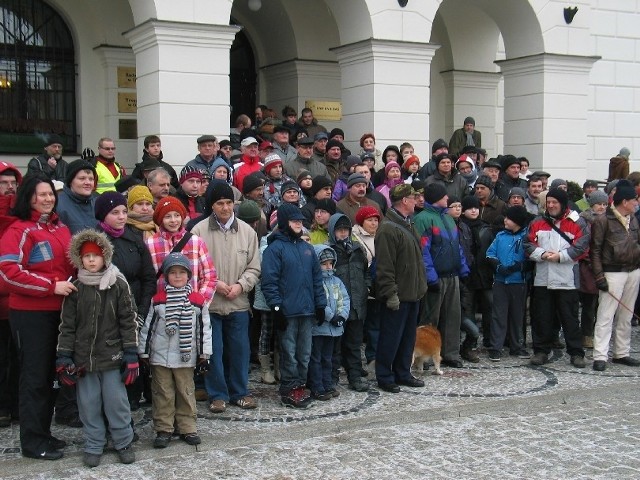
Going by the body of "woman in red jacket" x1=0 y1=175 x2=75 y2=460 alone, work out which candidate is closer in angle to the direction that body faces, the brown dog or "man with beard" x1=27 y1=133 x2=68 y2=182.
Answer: the brown dog

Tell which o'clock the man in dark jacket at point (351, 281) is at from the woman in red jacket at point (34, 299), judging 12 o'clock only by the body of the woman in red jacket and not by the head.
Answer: The man in dark jacket is roughly at 10 o'clock from the woman in red jacket.

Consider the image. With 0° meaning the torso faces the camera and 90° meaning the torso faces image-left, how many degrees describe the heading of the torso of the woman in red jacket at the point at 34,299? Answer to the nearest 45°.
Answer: approximately 315°

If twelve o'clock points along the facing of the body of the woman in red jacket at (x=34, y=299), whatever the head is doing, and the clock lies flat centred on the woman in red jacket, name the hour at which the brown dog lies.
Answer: The brown dog is roughly at 10 o'clock from the woman in red jacket.

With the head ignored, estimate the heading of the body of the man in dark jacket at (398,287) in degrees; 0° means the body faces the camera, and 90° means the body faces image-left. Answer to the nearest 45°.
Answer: approximately 315°

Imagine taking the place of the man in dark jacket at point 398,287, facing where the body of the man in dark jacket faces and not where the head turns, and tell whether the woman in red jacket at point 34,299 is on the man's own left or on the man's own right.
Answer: on the man's own right

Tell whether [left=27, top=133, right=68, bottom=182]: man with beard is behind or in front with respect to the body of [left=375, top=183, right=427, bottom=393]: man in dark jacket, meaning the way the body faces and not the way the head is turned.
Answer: behind
